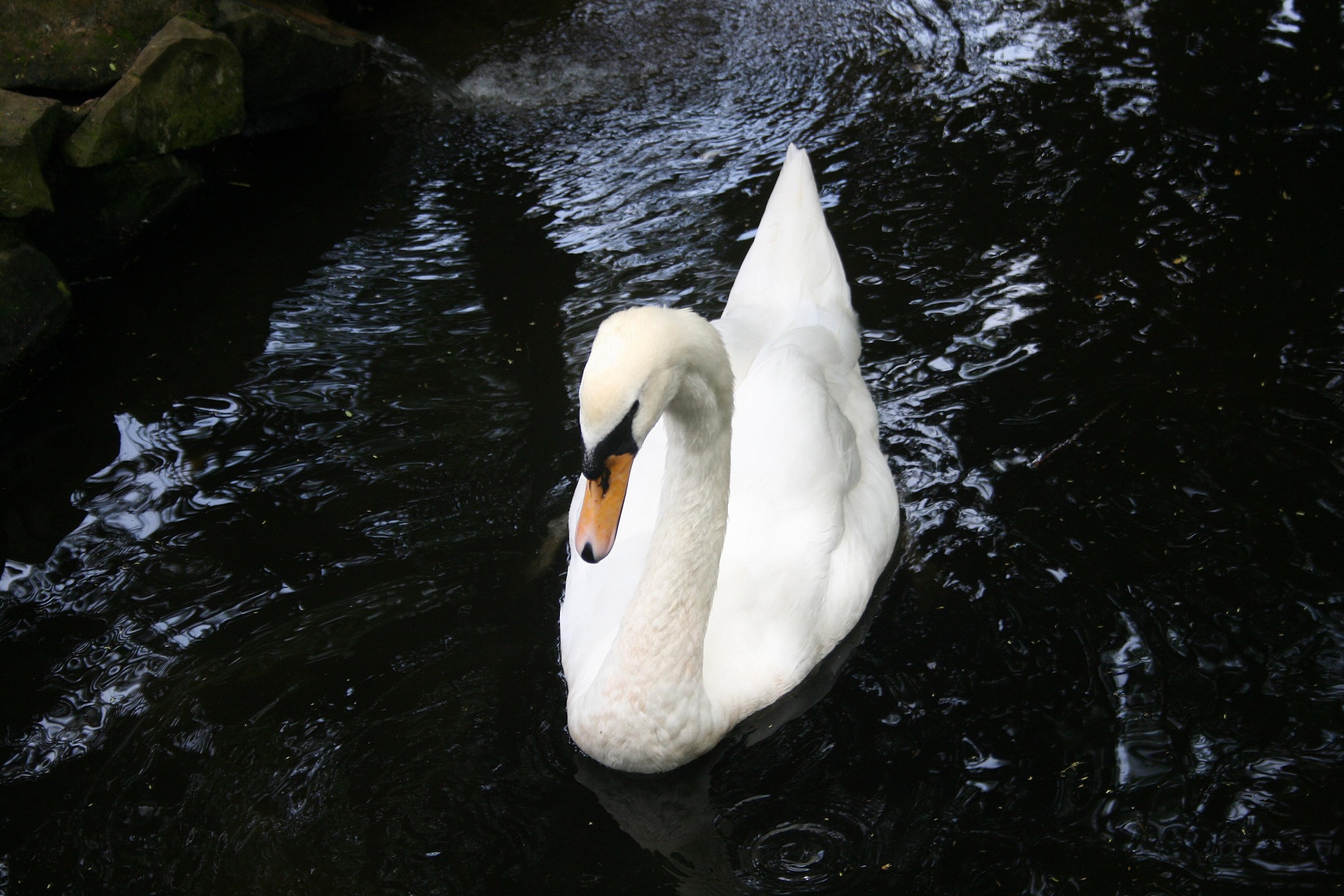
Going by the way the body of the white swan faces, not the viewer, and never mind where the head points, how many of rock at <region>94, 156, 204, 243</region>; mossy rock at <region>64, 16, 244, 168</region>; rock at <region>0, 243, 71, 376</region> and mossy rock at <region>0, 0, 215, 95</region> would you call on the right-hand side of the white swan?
4

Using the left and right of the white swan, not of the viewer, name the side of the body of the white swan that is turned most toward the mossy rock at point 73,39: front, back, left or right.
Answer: right

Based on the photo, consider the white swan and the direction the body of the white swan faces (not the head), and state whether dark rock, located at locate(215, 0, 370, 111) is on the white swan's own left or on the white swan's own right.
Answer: on the white swan's own right

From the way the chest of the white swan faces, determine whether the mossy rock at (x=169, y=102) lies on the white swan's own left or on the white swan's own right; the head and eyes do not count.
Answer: on the white swan's own right

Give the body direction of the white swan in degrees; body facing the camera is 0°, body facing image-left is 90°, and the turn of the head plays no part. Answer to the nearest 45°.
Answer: approximately 45°

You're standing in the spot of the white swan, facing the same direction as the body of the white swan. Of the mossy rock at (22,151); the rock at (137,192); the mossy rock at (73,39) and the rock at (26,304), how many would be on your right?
4

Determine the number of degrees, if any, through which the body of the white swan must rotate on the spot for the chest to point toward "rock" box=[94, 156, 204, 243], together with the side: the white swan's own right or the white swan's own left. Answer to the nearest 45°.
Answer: approximately 90° to the white swan's own right

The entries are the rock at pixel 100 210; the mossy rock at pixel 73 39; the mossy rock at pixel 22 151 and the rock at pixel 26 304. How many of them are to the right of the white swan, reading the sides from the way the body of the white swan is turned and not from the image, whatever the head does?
4

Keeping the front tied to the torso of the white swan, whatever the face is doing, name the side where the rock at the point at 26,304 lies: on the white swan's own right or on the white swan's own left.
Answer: on the white swan's own right

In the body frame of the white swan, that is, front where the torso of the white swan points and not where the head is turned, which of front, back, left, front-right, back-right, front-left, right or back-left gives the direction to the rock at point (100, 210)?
right
